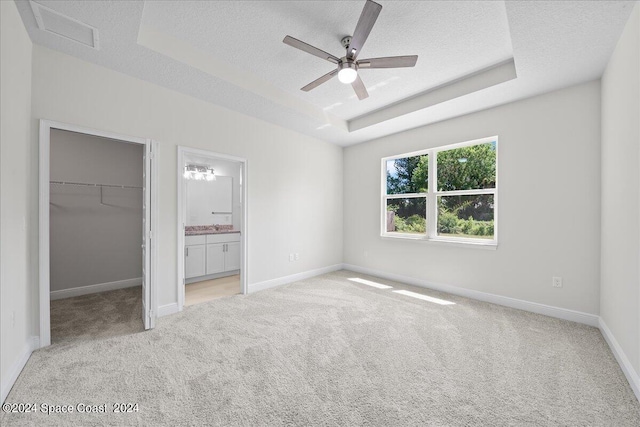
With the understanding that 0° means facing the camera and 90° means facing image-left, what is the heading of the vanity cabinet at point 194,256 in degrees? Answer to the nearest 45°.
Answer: approximately 0°

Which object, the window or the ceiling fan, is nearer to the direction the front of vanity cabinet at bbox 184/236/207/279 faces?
the ceiling fan

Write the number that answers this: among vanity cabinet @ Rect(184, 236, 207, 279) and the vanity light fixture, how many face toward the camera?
2

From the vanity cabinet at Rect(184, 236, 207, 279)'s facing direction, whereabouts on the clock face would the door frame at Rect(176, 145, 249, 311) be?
The door frame is roughly at 12 o'clock from the vanity cabinet.

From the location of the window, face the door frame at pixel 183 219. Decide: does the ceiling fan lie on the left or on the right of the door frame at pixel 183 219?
left

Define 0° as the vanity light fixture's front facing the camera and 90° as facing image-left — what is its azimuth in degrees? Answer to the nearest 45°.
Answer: approximately 0°
